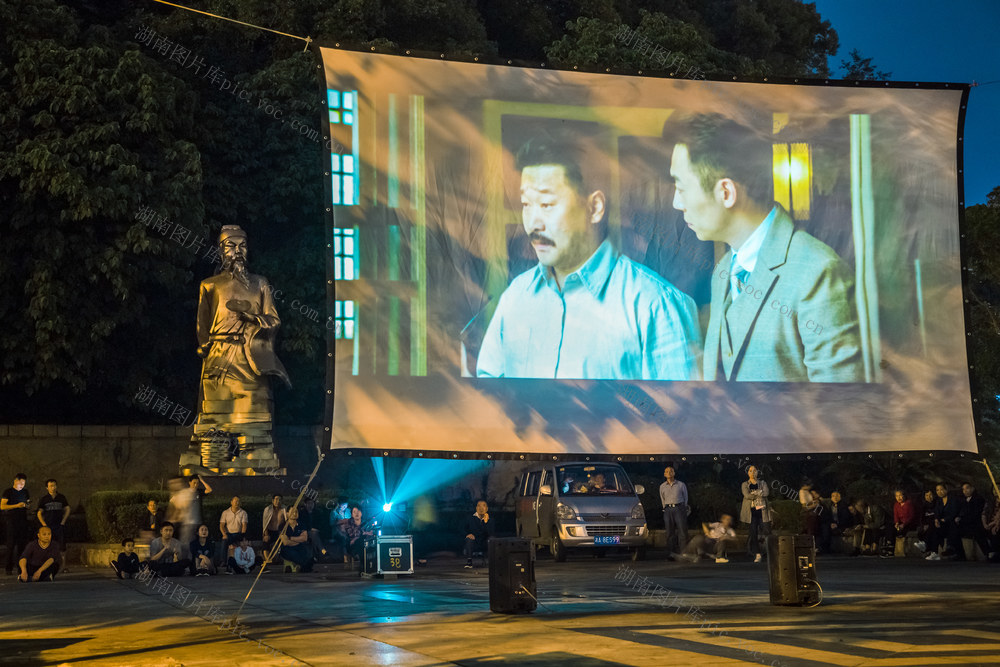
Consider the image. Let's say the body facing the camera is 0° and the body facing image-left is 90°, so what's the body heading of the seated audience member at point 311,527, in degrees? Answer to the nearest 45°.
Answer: approximately 315°

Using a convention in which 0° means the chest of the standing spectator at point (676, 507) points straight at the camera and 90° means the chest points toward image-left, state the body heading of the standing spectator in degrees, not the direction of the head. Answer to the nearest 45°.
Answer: approximately 0°

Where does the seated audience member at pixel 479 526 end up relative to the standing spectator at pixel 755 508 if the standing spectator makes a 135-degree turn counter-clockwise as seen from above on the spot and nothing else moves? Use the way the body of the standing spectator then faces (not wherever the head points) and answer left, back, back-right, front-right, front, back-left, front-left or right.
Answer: back-left

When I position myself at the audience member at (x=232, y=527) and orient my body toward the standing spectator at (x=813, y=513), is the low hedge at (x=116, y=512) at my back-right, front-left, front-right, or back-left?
back-left

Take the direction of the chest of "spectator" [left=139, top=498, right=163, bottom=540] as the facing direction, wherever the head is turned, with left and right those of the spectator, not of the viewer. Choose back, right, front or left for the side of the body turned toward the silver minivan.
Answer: left

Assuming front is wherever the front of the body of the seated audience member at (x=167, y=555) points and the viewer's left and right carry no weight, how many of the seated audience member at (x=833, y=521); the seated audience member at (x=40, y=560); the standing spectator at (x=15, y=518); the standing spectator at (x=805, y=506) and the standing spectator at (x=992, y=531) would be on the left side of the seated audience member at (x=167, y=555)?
3

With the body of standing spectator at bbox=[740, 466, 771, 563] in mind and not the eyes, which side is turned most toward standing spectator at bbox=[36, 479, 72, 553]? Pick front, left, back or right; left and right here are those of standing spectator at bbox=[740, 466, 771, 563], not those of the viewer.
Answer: right

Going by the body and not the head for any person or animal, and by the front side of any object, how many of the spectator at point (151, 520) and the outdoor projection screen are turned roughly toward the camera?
2

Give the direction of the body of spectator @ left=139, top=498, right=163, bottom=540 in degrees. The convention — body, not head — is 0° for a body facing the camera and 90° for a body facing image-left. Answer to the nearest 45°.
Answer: approximately 0°

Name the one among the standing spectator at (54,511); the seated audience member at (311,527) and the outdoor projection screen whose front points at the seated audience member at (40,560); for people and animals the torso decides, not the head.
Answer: the standing spectator

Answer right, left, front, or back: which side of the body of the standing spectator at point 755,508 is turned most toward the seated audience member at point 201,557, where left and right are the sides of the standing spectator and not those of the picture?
right
